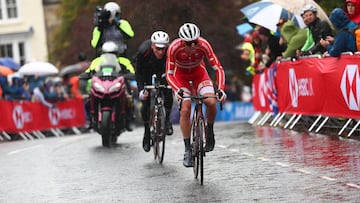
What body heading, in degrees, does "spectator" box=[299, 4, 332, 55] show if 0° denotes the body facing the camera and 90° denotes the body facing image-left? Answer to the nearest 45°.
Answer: approximately 45°

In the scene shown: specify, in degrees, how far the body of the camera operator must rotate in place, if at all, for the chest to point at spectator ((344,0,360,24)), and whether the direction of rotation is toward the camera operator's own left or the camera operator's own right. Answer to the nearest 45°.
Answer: approximately 45° to the camera operator's own left

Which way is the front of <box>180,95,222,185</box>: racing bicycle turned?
toward the camera

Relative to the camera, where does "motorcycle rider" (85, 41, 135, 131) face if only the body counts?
toward the camera

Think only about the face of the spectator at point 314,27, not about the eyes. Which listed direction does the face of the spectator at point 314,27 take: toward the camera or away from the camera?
toward the camera

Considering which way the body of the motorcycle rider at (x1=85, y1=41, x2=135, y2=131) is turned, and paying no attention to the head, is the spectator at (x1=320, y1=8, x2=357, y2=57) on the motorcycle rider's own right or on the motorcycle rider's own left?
on the motorcycle rider's own left

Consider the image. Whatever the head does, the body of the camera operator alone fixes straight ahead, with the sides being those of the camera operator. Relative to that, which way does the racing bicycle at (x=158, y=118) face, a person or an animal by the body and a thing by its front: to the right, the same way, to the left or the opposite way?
the same way

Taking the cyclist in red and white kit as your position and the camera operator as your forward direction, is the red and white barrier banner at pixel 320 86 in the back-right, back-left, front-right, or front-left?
front-right

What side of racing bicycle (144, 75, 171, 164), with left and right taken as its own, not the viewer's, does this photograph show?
front
